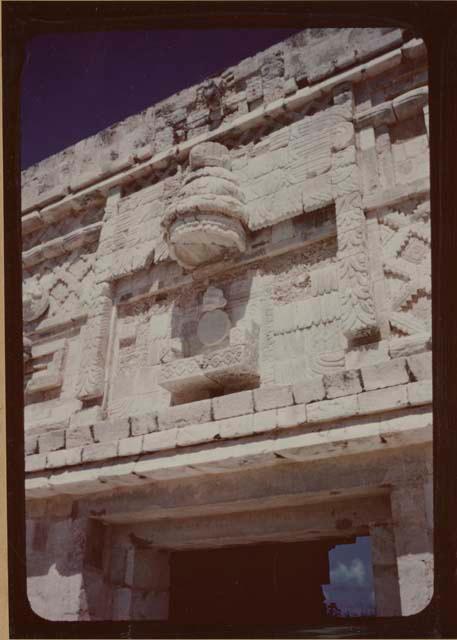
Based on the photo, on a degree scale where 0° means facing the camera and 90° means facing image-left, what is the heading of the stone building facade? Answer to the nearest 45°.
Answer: approximately 45°
